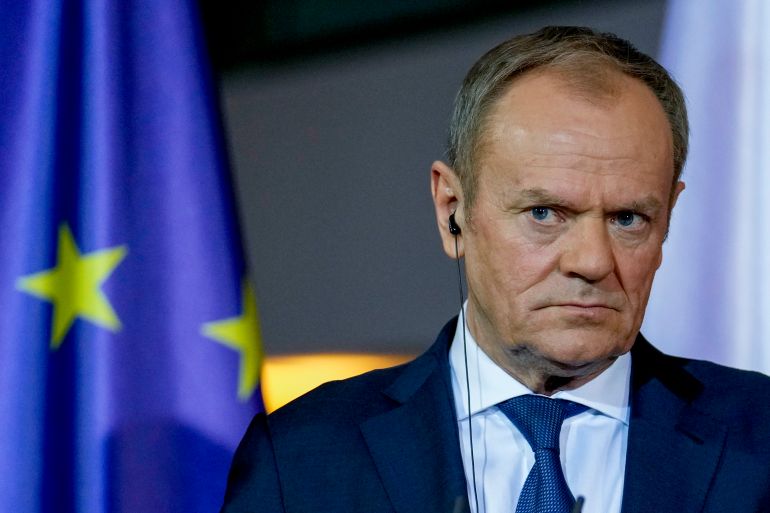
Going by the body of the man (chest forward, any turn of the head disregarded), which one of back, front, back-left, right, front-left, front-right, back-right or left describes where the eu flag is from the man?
right

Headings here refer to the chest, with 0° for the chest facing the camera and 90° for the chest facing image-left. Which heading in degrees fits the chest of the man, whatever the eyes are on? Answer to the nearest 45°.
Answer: approximately 0°

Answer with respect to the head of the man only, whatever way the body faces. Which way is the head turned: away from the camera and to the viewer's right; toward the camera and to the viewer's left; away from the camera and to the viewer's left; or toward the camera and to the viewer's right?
toward the camera and to the viewer's right

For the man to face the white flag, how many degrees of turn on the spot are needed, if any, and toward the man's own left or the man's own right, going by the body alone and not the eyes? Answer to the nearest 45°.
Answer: approximately 135° to the man's own left
